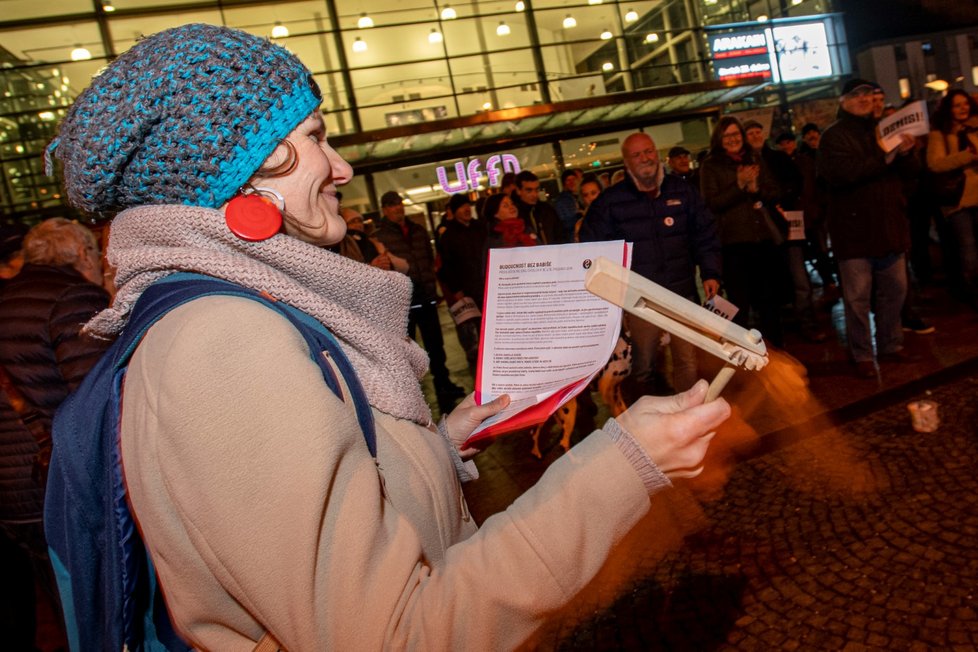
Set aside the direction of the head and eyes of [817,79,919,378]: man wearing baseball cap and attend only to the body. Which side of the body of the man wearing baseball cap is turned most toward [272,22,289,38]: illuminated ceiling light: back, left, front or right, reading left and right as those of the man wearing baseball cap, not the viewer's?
back

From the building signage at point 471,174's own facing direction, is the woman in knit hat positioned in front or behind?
in front

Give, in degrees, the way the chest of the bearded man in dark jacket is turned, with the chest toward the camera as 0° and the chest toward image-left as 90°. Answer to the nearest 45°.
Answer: approximately 0°

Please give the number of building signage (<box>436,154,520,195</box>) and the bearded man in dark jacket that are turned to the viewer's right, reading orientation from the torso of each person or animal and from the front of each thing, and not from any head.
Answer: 0

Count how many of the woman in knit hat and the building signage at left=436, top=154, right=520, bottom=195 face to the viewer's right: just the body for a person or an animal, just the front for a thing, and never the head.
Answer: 1

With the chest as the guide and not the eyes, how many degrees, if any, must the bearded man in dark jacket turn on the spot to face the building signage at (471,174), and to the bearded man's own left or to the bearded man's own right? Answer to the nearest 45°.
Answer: approximately 180°

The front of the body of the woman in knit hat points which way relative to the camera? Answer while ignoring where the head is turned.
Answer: to the viewer's right

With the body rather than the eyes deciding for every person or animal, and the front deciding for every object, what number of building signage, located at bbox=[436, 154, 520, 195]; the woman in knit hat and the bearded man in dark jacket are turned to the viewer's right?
1

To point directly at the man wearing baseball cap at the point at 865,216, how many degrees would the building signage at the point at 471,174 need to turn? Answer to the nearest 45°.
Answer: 0° — it already faces them

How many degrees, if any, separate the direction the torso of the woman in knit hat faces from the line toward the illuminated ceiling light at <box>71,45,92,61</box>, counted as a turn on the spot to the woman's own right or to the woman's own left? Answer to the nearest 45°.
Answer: approximately 90° to the woman's own left

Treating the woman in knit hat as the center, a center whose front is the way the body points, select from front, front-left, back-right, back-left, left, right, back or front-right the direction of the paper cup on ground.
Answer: front-left

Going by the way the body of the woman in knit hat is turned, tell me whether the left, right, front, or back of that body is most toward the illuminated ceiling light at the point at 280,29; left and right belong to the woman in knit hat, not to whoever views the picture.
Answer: left
